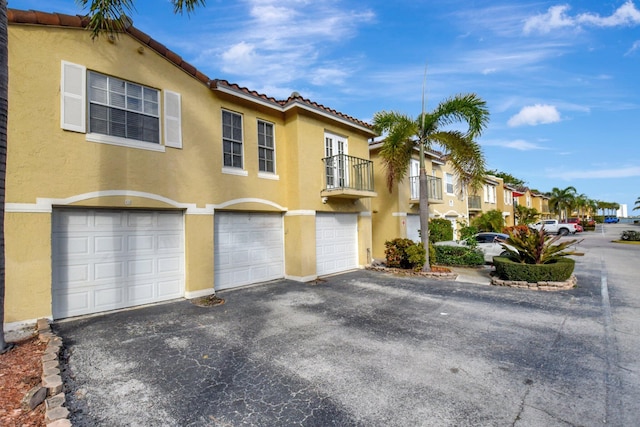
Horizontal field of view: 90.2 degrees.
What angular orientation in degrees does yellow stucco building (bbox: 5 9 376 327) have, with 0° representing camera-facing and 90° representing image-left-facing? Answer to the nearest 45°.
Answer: approximately 315°

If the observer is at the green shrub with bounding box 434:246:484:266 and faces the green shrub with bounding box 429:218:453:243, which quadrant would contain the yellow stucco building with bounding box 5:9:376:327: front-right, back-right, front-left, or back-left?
back-left

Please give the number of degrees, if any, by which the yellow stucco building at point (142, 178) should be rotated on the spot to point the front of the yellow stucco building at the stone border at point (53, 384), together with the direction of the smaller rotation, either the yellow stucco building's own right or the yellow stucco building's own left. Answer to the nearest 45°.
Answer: approximately 45° to the yellow stucco building's own right

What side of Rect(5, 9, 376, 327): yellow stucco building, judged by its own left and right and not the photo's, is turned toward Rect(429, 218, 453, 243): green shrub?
left

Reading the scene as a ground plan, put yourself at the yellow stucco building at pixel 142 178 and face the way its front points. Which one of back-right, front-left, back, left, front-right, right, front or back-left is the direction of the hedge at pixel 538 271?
front-left

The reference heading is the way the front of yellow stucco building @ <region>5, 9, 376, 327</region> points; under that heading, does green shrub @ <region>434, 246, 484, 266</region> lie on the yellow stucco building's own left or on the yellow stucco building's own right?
on the yellow stucco building's own left

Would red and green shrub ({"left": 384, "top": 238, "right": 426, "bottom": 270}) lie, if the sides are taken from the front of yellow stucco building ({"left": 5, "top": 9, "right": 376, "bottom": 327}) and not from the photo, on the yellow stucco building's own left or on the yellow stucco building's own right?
on the yellow stucco building's own left

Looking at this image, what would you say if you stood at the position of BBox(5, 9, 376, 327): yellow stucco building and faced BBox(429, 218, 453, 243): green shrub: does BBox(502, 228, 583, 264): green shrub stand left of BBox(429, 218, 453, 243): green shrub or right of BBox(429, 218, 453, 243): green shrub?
right
